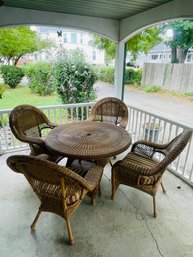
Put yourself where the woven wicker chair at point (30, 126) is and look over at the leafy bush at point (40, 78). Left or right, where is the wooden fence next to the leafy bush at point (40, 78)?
right

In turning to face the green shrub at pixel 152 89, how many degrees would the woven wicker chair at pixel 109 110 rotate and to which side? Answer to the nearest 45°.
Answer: approximately 180°

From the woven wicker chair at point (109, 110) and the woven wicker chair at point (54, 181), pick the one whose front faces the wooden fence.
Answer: the woven wicker chair at point (54, 181)

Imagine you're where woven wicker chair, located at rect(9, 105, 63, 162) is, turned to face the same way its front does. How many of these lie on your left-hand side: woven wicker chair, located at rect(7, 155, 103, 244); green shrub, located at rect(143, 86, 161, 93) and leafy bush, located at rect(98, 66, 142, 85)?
2

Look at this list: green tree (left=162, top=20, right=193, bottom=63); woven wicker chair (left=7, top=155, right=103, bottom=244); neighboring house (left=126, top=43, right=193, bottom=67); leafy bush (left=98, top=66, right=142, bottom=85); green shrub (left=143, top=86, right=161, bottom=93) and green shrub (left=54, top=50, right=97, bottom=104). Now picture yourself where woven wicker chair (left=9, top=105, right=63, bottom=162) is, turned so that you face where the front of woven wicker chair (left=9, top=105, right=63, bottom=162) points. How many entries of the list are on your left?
5

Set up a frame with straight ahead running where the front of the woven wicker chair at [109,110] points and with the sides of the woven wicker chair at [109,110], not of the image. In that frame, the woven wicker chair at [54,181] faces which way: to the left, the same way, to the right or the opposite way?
the opposite way

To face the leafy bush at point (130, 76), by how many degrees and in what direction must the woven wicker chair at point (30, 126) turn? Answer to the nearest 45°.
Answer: approximately 90° to its left

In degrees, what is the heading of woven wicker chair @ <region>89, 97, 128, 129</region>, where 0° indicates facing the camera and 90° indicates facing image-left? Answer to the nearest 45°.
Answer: approximately 45°

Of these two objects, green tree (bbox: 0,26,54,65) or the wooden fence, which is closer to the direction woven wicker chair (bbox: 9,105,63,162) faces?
the wooden fence

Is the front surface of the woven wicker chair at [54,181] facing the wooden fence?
yes

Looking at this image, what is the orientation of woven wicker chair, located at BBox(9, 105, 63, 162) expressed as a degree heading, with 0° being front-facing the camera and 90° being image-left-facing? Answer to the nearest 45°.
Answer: approximately 315°

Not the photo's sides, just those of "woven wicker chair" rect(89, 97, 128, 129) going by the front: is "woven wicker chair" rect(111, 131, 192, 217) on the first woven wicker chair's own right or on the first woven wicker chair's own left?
on the first woven wicker chair's own left

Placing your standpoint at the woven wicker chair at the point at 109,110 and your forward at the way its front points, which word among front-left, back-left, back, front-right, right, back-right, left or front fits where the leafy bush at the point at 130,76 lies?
back-right

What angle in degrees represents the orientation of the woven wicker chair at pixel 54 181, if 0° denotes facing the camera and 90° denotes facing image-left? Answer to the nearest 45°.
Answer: approximately 225°

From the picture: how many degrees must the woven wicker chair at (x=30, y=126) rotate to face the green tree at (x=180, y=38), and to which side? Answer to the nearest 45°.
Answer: approximately 90° to its left
